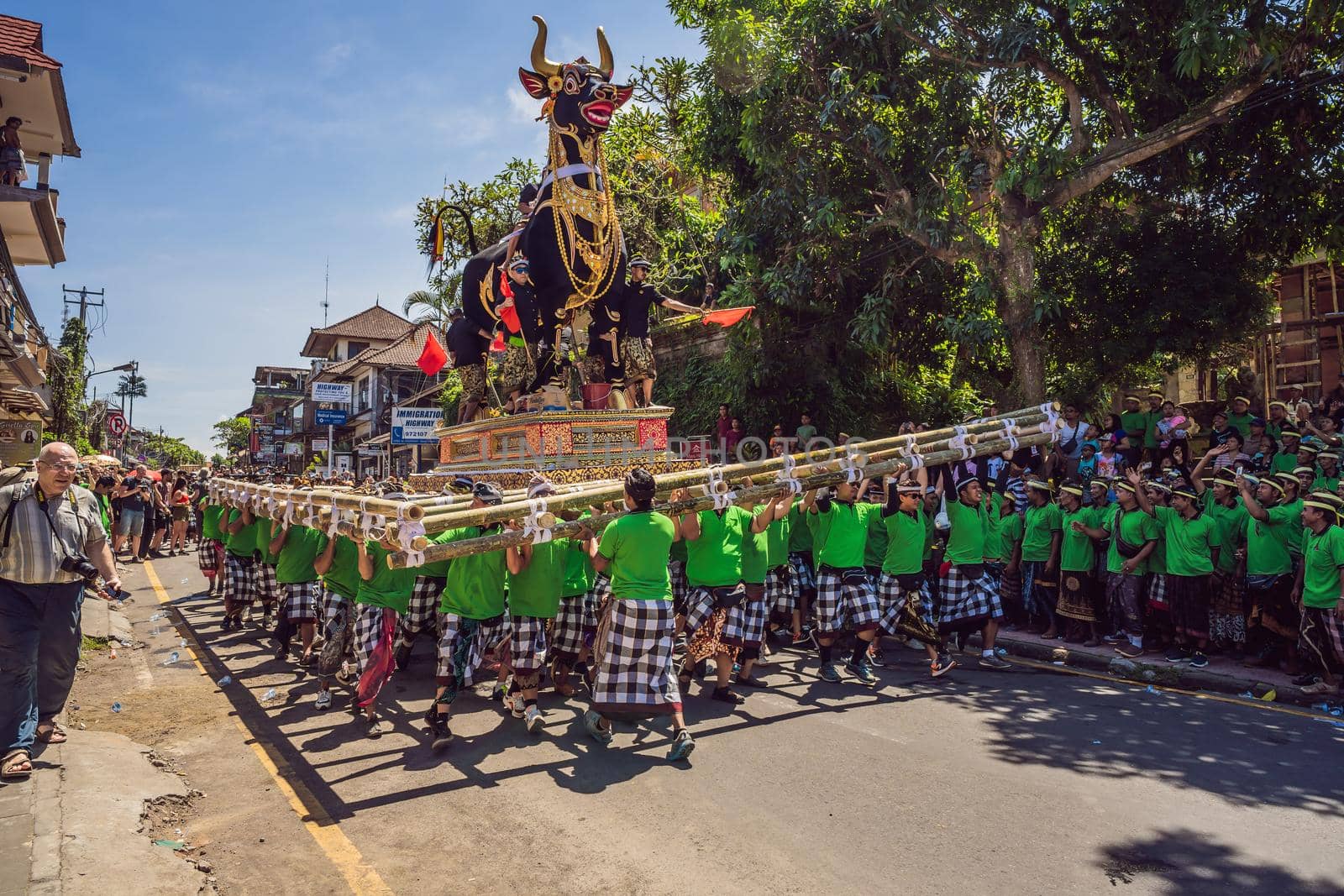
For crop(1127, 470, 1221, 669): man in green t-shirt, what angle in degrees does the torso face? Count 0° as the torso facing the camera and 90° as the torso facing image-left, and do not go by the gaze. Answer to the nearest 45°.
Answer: approximately 45°

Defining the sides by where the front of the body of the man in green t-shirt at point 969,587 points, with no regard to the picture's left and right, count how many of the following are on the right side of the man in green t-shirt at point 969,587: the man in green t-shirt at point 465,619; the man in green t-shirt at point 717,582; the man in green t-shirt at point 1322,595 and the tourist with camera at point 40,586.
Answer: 3

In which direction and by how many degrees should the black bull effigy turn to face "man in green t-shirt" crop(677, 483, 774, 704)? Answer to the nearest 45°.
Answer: approximately 45° to its right

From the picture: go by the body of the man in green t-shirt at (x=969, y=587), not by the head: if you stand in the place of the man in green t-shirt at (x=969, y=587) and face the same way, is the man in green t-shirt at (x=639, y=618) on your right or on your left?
on your right

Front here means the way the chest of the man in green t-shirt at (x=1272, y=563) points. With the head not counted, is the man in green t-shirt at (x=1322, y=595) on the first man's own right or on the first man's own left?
on the first man's own left

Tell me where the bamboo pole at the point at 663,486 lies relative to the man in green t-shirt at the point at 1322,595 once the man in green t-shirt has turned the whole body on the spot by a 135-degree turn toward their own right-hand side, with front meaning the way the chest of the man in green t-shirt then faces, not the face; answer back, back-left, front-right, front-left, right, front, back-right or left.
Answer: back-left

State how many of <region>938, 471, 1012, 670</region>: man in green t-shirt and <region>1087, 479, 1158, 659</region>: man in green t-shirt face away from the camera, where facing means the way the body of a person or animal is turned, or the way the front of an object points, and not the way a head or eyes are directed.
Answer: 0

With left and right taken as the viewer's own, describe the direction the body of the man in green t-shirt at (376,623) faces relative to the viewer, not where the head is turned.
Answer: facing the viewer

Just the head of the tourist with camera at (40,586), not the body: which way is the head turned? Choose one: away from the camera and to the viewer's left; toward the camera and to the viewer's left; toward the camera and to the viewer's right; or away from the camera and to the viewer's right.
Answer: toward the camera and to the viewer's right

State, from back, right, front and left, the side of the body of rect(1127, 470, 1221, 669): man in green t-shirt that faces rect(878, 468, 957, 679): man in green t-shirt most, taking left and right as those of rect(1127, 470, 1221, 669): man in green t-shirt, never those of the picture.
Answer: right

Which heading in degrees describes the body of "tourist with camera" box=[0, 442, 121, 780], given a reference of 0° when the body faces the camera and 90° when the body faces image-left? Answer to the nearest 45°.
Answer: approximately 315°
